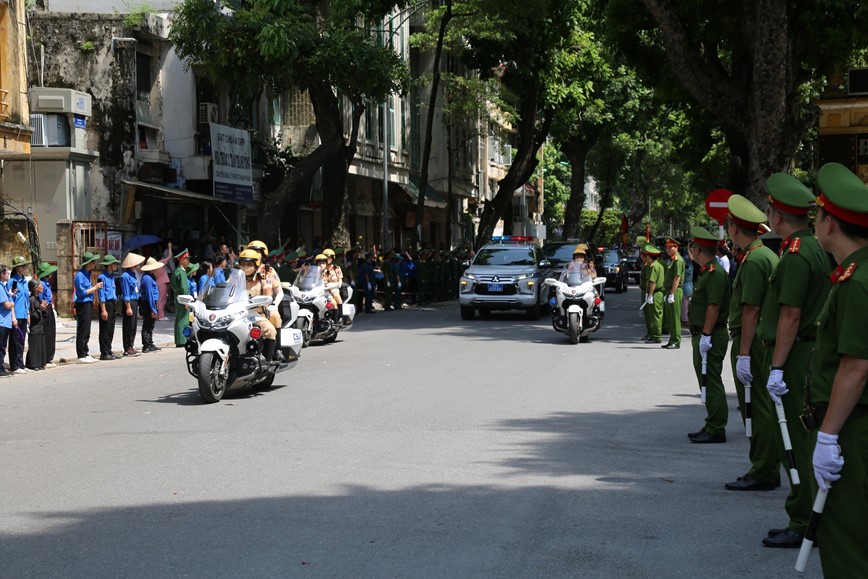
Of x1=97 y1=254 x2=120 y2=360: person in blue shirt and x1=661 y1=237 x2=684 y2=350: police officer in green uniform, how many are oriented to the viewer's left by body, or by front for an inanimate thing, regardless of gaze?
1

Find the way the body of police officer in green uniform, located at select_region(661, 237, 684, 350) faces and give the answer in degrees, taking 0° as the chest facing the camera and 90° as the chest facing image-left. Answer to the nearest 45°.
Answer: approximately 90°

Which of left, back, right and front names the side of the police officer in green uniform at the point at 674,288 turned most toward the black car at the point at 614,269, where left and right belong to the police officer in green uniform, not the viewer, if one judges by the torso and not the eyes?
right

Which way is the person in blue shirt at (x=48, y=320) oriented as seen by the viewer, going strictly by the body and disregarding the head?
to the viewer's right

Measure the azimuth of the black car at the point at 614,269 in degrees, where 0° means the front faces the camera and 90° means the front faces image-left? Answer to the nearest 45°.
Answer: approximately 45°

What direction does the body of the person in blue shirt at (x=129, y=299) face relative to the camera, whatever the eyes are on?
to the viewer's right

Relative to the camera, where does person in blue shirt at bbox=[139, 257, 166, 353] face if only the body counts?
to the viewer's right

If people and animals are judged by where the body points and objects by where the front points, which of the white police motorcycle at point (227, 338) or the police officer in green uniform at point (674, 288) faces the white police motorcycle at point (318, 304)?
the police officer in green uniform

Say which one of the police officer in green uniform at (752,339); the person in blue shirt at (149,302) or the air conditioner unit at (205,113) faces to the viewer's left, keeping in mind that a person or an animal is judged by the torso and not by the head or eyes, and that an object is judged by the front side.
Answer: the police officer in green uniform

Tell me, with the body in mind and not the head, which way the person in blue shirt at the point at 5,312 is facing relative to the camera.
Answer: to the viewer's right

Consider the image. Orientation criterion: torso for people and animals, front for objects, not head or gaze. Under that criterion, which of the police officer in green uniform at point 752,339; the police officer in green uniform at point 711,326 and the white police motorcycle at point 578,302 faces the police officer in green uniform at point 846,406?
the white police motorcycle

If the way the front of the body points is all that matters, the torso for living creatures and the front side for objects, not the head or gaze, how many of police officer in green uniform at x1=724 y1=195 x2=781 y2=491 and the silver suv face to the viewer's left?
1

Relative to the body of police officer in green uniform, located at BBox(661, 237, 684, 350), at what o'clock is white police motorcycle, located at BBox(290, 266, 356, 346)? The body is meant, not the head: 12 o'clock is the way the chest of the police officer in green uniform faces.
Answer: The white police motorcycle is roughly at 12 o'clock from the police officer in green uniform.

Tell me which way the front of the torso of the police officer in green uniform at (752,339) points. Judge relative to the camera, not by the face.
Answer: to the viewer's left

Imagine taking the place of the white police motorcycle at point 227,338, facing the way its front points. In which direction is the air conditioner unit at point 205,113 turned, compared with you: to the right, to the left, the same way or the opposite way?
to the left

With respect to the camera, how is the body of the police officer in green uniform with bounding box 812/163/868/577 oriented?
to the viewer's left

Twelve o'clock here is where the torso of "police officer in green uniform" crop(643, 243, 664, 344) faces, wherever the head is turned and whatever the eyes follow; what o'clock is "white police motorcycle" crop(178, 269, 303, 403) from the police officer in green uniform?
The white police motorcycle is roughly at 10 o'clock from the police officer in green uniform.
